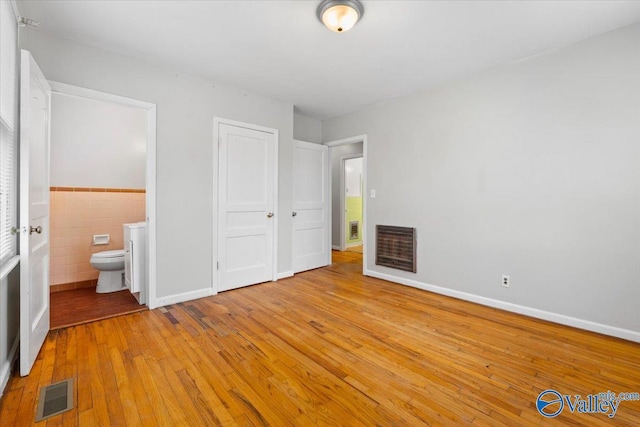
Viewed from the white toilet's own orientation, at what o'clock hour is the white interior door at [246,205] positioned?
The white interior door is roughly at 7 o'clock from the white toilet.

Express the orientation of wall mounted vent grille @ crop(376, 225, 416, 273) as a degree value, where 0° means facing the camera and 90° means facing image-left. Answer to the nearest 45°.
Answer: approximately 45°

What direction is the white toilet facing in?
to the viewer's left

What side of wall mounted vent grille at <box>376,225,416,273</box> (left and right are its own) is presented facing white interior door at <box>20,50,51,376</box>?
front

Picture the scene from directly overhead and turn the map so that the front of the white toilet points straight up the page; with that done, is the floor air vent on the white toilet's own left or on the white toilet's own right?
on the white toilet's own left

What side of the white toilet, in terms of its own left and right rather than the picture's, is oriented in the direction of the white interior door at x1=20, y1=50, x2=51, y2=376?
left

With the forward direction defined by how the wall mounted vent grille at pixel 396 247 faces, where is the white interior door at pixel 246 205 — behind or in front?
in front

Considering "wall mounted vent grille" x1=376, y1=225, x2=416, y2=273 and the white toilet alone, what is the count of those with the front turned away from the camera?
0

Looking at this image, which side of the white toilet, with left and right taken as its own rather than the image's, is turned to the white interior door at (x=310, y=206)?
back

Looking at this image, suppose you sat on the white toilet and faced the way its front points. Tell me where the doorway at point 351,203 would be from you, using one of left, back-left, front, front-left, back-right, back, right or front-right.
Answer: back

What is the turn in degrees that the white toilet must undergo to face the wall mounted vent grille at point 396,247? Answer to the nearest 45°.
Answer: approximately 135° to its left

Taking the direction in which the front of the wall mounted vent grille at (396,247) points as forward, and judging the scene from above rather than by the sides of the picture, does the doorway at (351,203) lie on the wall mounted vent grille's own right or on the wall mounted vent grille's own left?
on the wall mounted vent grille's own right
